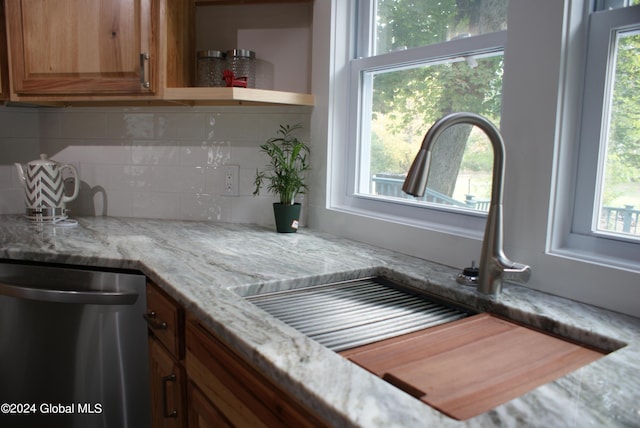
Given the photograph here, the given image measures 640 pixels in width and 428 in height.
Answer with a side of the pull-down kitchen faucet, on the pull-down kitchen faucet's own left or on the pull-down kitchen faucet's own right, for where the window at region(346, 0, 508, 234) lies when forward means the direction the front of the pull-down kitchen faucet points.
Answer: on the pull-down kitchen faucet's own right

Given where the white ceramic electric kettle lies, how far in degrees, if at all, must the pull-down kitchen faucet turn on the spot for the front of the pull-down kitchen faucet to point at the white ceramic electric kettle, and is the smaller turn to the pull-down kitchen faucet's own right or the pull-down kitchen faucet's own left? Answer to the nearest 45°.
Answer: approximately 45° to the pull-down kitchen faucet's own right

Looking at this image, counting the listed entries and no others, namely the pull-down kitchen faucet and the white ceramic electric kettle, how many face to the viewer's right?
0

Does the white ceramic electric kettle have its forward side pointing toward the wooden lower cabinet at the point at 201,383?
no

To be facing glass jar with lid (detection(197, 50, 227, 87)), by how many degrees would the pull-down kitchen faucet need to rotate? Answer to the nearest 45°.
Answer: approximately 90° to its right

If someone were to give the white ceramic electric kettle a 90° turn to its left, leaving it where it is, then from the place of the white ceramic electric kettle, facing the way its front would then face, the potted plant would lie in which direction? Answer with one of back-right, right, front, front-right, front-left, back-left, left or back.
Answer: front-left

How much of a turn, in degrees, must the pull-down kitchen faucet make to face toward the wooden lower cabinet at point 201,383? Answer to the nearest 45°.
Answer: approximately 45° to its right

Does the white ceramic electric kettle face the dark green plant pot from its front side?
no

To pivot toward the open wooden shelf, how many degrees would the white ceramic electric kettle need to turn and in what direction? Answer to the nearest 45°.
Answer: approximately 135° to its left

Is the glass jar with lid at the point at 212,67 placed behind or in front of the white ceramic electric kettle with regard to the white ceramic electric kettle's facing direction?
behind

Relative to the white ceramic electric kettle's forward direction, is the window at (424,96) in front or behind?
behind

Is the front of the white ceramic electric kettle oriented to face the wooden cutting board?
no

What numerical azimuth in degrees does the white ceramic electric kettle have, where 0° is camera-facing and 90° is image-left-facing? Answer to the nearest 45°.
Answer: approximately 90°

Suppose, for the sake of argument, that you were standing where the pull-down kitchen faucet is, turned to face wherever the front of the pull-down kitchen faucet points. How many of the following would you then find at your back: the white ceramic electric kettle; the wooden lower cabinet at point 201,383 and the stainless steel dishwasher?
0

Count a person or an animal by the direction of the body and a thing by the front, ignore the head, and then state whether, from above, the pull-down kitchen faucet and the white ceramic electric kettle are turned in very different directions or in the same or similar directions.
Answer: same or similar directions
